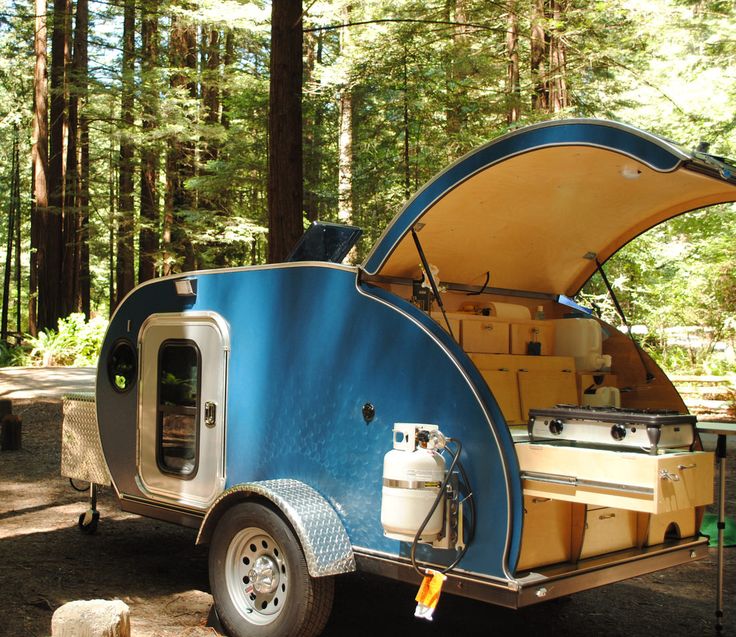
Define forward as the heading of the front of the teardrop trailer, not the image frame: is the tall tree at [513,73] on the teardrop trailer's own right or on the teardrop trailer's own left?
on the teardrop trailer's own right

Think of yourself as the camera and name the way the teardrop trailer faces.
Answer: facing away from the viewer and to the left of the viewer

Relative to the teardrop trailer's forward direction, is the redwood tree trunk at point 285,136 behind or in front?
in front
